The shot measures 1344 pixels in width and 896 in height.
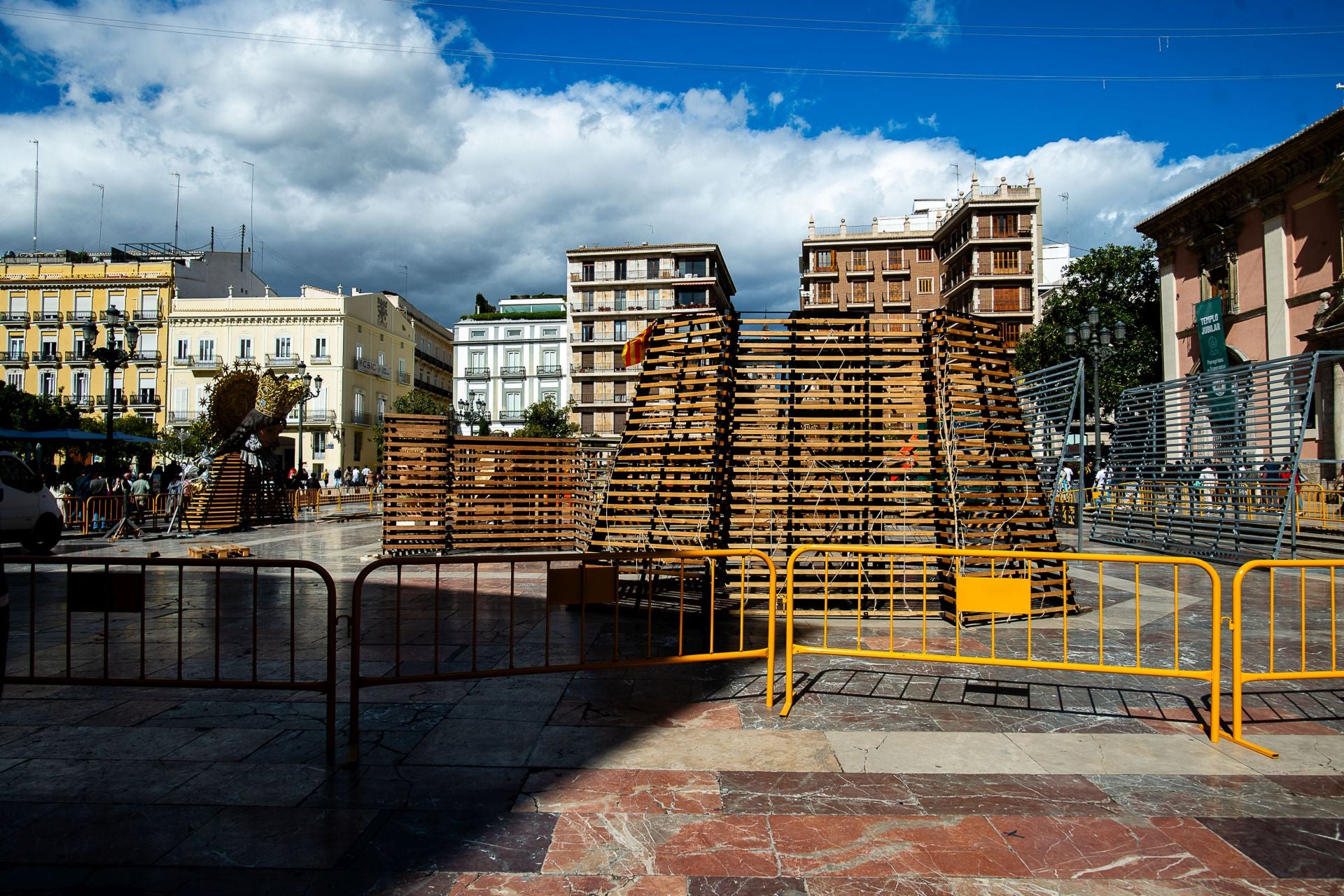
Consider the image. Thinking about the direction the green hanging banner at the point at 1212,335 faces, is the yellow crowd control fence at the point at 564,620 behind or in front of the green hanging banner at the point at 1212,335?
in front

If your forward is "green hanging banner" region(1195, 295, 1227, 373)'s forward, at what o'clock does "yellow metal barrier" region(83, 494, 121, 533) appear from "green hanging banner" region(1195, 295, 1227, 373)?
The yellow metal barrier is roughly at 12 o'clock from the green hanging banner.

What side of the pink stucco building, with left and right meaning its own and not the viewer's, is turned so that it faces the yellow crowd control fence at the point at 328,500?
front

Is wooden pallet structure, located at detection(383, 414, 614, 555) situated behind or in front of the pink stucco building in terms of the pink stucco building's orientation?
in front

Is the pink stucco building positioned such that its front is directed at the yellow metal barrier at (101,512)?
yes

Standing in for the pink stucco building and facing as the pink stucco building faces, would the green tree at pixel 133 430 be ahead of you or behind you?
ahead

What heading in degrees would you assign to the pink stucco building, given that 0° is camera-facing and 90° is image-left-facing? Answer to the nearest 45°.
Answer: approximately 45°

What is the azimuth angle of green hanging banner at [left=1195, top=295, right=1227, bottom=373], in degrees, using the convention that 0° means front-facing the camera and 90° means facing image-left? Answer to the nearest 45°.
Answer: approximately 45°

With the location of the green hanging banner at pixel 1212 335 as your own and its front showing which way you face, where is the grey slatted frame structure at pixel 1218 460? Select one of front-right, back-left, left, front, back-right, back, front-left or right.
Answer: front-left

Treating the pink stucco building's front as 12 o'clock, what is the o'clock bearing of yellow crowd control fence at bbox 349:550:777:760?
The yellow crowd control fence is roughly at 11 o'clock from the pink stucco building.

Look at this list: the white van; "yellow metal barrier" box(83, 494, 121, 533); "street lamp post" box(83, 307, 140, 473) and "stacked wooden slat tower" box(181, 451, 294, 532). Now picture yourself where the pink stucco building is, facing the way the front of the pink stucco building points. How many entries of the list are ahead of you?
4
